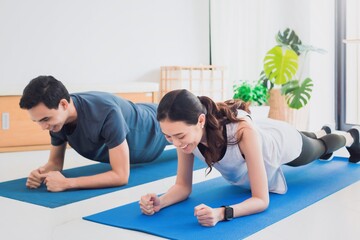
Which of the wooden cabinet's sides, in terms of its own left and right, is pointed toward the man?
front

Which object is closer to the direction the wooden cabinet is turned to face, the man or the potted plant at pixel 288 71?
the man

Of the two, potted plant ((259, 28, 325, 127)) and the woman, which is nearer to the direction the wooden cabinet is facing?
the woman

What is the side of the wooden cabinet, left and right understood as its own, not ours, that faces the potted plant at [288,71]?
left

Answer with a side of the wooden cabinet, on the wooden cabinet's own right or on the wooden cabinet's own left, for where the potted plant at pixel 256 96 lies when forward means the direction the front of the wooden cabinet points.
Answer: on the wooden cabinet's own left

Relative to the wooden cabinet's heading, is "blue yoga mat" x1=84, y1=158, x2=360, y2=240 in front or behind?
in front

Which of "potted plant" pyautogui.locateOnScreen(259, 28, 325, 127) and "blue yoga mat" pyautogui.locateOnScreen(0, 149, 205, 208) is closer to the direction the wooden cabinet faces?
the blue yoga mat

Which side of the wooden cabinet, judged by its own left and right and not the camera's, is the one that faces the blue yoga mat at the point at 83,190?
front

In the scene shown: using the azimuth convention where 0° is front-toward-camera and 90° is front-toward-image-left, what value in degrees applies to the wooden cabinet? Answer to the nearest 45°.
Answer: approximately 0°
